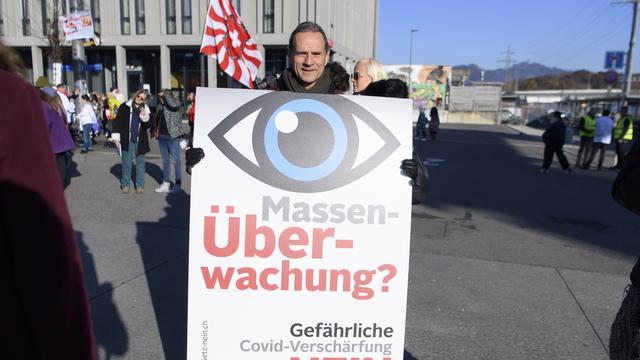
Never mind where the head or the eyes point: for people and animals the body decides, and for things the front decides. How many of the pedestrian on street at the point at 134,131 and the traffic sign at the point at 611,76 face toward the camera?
2

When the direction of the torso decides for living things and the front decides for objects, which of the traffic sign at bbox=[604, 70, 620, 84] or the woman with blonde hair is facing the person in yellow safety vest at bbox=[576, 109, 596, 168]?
the traffic sign

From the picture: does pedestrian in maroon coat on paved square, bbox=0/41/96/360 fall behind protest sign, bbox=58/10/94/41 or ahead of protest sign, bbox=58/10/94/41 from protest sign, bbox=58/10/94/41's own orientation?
ahead

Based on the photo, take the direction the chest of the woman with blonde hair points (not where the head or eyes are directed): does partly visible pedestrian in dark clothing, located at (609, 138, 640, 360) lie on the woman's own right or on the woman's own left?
on the woman's own left

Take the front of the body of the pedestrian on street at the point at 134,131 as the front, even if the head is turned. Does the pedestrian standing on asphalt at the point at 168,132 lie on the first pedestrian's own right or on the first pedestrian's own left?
on the first pedestrian's own left

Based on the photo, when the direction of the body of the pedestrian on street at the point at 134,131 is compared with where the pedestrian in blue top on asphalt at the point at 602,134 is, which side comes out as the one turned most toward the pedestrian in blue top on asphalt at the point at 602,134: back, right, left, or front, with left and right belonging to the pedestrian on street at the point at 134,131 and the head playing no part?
left

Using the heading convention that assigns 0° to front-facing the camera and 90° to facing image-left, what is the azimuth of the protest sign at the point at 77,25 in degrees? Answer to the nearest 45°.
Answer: approximately 0°

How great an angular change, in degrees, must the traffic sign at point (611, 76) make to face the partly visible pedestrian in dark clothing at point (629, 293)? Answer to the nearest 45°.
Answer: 0° — it already faces them
